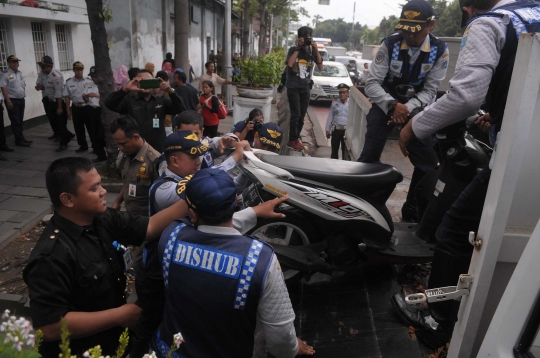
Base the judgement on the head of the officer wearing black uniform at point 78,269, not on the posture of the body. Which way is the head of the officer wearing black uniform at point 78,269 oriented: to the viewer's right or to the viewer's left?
to the viewer's right

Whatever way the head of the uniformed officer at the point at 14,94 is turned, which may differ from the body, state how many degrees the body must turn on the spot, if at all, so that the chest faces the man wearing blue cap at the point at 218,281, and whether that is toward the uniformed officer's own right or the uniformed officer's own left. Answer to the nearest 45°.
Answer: approximately 45° to the uniformed officer's own right

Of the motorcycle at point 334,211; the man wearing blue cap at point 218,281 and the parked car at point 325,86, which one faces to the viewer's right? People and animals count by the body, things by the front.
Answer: the motorcycle

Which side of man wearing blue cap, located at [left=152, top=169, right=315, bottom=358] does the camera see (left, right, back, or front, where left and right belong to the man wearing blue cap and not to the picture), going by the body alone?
back

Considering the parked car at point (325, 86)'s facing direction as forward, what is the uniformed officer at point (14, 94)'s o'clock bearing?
The uniformed officer is roughly at 1 o'clock from the parked car.

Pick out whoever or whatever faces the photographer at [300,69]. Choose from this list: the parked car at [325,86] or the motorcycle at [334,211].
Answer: the parked car

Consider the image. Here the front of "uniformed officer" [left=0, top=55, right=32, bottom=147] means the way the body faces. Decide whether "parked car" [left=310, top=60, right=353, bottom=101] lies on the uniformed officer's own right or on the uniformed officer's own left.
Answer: on the uniformed officer's own left

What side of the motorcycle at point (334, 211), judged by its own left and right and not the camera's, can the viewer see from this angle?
right

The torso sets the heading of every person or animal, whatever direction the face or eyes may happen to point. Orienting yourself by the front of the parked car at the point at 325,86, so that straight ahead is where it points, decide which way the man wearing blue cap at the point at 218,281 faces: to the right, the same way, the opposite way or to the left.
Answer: the opposite way
